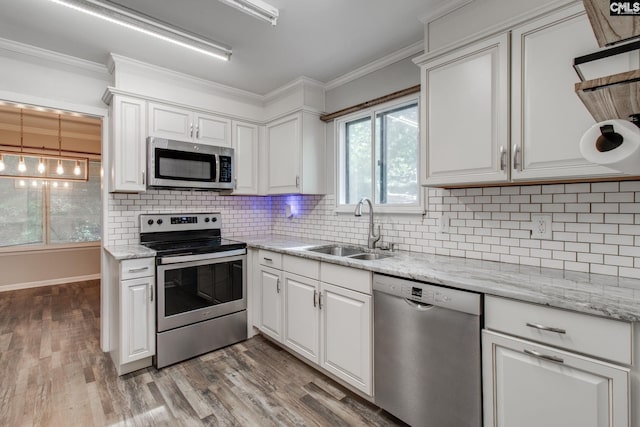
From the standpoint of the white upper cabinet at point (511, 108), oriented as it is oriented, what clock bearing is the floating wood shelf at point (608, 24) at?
The floating wood shelf is roughly at 10 o'clock from the white upper cabinet.

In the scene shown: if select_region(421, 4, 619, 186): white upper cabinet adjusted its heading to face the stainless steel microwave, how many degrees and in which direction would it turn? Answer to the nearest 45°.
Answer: approximately 45° to its right

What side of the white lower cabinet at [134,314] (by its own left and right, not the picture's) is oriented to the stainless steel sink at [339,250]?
left

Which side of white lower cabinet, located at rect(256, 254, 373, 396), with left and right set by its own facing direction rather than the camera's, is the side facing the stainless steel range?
right

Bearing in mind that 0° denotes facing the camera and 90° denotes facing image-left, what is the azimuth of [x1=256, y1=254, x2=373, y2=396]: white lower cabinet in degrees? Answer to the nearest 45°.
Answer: approximately 45°

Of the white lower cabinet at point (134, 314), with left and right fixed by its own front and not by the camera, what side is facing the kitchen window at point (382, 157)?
left
